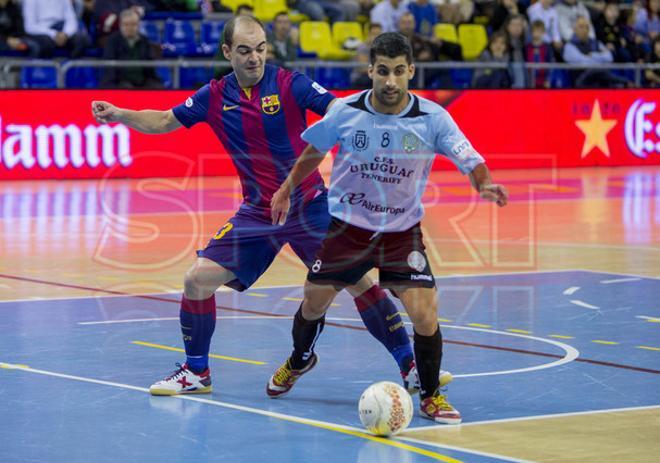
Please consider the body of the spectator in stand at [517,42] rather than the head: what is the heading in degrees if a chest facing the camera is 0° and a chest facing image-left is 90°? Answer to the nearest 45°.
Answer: approximately 0°

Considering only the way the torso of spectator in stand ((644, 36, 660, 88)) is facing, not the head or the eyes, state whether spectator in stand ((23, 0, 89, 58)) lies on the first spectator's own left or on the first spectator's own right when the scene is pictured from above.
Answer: on the first spectator's own right

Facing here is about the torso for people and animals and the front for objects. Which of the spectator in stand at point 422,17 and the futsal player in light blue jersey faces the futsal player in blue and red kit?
the spectator in stand

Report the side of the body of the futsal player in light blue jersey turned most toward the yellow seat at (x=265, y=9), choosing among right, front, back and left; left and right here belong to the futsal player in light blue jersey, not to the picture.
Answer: back

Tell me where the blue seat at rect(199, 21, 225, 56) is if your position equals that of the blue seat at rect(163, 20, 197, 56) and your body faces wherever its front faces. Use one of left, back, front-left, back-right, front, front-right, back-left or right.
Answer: left
